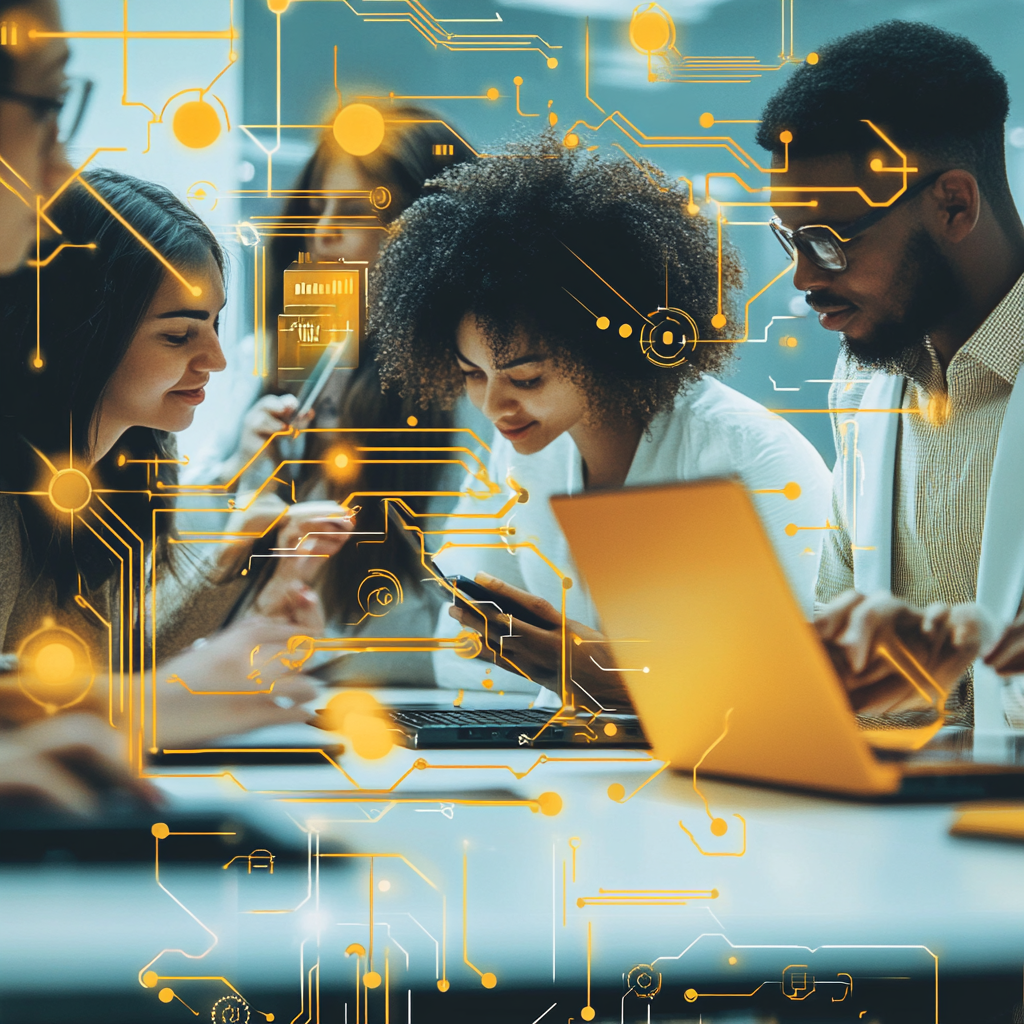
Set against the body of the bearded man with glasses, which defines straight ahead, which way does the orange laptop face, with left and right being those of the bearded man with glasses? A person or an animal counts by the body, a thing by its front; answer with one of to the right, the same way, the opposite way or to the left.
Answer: the opposite way

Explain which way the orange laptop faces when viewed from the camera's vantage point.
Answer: facing away from the viewer and to the right of the viewer

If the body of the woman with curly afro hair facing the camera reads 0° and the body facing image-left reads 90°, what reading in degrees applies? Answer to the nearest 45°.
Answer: approximately 45°

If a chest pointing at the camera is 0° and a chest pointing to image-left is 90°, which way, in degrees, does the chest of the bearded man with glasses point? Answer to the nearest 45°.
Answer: approximately 45°

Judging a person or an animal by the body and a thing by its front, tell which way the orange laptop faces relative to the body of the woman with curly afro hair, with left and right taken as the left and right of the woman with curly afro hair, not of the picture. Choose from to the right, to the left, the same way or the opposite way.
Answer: the opposite way

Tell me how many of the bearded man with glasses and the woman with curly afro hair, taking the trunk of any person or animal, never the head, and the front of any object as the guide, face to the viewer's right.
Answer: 0

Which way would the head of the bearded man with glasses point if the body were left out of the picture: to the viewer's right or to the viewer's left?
to the viewer's left

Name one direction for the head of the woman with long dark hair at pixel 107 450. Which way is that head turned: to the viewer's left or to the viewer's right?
to the viewer's right
